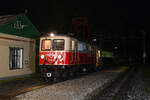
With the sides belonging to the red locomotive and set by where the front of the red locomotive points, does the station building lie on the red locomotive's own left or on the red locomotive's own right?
on the red locomotive's own right

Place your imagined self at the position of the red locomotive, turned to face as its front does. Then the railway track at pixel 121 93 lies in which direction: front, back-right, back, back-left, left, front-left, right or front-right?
left

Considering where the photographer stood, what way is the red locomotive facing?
facing the viewer and to the left of the viewer
